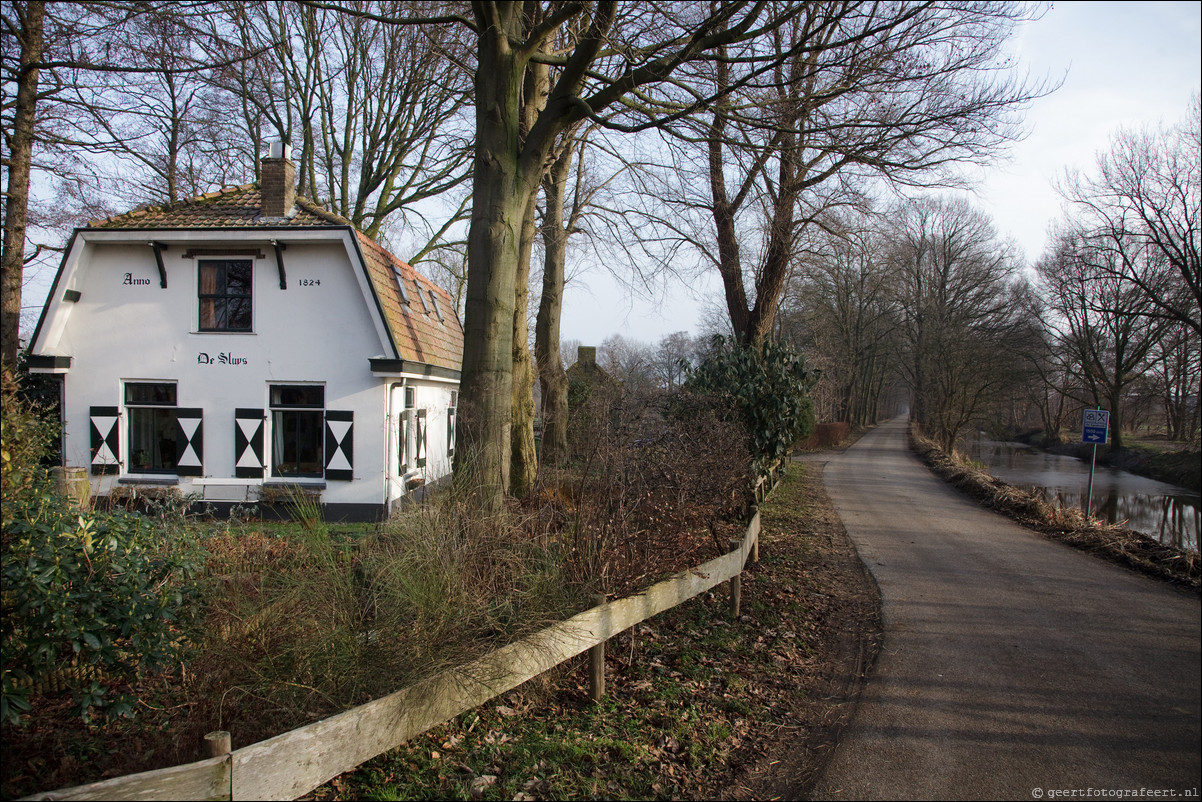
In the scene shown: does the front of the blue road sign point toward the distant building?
no

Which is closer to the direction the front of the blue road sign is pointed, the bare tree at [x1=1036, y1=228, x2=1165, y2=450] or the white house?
the white house

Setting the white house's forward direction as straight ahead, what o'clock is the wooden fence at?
The wooden fence is roughly at 12 o'clock from the white house.

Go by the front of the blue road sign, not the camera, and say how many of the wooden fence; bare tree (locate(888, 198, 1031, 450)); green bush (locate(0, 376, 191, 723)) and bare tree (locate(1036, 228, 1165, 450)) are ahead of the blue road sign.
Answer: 2

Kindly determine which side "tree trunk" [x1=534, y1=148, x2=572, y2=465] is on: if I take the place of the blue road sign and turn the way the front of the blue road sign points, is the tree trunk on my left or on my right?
on my right

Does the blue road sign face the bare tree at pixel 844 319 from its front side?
no

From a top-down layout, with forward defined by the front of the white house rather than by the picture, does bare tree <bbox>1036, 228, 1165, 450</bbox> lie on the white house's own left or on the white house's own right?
on the white house's own left

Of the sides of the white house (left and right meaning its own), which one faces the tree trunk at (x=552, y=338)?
left

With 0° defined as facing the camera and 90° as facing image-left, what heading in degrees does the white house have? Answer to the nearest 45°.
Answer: approximately 0°

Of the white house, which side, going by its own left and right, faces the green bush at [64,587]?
front

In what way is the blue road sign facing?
toward the camera

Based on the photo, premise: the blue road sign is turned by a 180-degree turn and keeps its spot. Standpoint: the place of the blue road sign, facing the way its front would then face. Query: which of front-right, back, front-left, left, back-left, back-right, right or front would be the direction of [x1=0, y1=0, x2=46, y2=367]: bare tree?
back-left

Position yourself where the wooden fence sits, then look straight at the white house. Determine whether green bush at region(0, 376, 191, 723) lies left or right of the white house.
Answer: left

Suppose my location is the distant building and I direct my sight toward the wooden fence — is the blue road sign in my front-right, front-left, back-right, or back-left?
front-left

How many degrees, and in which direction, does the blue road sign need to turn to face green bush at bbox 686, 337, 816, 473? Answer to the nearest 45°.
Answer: approximately 45° to its right
